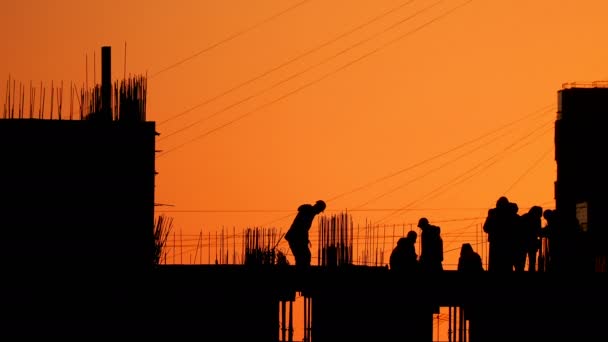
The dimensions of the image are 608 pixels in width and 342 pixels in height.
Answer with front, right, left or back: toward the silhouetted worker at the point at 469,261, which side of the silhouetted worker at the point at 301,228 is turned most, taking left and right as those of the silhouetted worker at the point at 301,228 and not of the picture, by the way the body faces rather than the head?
front

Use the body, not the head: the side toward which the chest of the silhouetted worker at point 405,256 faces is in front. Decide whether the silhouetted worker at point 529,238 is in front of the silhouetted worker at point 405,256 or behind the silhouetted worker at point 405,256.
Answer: in front

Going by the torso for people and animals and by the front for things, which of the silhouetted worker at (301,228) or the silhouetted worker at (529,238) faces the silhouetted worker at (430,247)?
the silhouetted worker at (301,228)

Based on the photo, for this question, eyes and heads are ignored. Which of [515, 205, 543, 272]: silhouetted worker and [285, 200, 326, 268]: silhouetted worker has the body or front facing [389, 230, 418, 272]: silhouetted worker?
[285, 200, 326, 268]: silhouetted worker

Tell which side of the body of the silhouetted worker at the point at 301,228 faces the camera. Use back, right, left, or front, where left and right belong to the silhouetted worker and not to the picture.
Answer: right

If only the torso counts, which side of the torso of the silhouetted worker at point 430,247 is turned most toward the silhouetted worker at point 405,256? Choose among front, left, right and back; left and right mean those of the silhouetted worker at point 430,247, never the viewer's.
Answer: front

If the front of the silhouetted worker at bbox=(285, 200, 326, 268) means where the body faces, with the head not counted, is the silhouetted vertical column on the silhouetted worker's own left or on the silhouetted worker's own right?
on the silhouetted worker's own left

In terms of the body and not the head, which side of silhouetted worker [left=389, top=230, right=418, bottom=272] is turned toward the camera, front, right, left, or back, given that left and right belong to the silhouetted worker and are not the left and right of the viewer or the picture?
right

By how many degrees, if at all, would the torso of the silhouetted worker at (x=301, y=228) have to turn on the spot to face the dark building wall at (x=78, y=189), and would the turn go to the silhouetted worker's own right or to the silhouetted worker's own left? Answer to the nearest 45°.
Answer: approximately 135° to the silhouetted worker's own left
